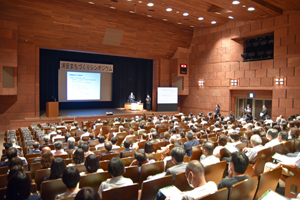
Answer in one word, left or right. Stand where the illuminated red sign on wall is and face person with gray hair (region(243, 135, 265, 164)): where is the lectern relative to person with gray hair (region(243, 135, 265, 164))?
right

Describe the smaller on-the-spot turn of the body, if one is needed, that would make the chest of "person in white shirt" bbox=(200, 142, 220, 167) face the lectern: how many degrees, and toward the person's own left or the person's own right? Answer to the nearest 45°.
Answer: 0° — they already face it

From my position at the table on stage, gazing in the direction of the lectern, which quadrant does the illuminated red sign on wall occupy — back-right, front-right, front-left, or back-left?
back-left

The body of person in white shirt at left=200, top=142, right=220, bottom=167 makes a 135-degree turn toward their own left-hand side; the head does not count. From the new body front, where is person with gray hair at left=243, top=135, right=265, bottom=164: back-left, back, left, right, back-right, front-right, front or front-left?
back-left

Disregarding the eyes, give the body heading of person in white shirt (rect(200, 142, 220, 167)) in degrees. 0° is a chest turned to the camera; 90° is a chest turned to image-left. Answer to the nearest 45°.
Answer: approximately 135°
